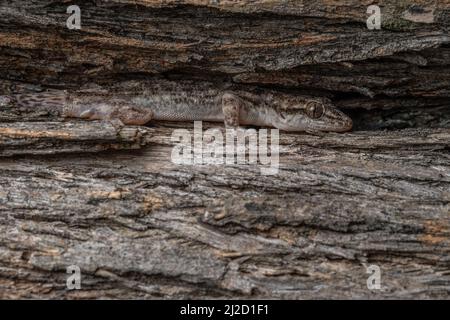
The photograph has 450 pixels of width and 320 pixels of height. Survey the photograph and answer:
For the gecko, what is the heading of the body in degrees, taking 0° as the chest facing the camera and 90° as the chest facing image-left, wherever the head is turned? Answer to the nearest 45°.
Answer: approximately 270°
